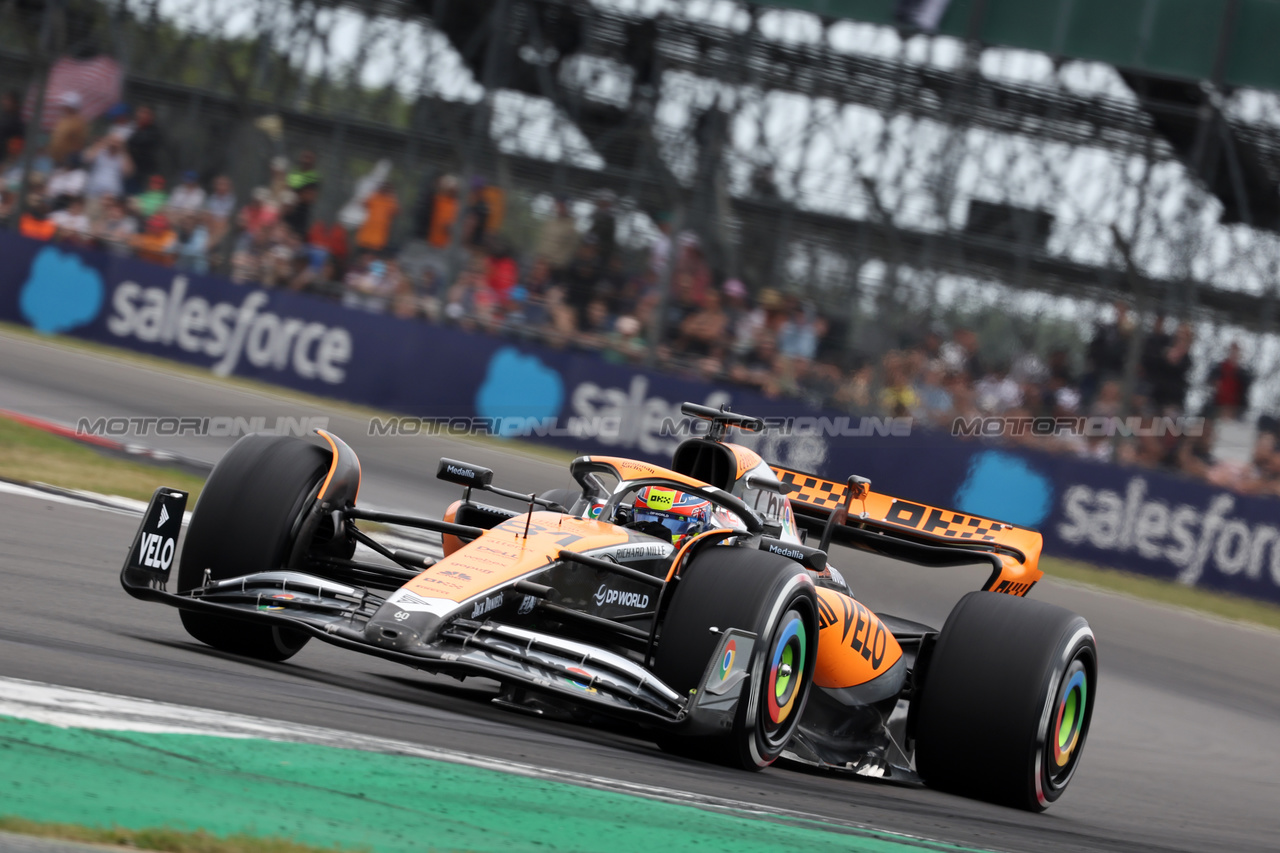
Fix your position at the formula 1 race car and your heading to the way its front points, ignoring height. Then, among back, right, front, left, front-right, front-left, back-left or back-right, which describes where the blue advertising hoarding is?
back-right

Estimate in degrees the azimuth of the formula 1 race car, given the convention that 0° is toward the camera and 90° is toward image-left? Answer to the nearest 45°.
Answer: approximately 45°
